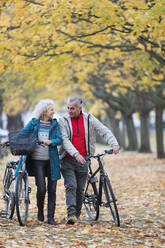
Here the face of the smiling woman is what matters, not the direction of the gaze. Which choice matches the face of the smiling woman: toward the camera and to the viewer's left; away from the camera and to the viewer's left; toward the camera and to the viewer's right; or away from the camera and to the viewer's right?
toward the camera and to the viewer's right

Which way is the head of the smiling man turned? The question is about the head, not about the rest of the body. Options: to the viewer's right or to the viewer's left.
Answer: to the viewer's left

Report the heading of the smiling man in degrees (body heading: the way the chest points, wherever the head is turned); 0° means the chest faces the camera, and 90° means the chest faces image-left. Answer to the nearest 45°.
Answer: approximately 0°

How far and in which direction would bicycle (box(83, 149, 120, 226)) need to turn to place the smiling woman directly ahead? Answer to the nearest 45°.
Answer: approximately 90° to its right

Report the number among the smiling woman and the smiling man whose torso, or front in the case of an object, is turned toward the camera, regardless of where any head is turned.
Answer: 2

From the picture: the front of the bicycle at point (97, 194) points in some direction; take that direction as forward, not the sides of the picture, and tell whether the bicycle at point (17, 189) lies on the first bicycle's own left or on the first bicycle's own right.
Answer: on the first bicycle's own right
